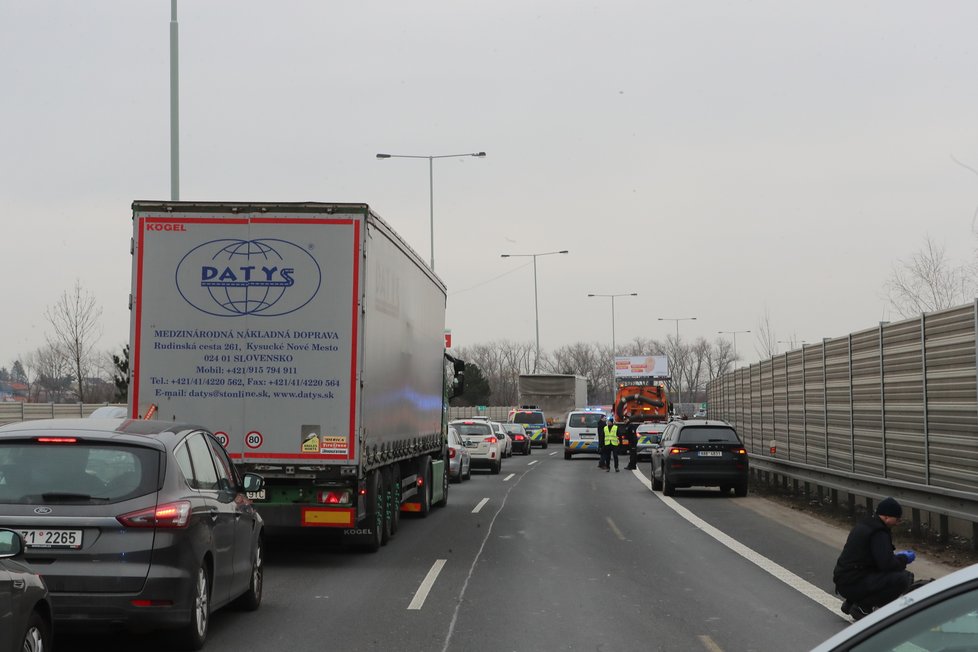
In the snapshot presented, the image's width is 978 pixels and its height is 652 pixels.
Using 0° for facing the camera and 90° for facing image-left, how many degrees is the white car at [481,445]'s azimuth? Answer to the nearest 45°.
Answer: approximately 180°

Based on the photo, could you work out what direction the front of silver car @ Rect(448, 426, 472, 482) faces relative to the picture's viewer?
facing away from the viewer

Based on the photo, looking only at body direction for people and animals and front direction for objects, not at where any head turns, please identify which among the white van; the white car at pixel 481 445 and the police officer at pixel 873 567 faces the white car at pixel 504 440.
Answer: the white car at pixel 481 445

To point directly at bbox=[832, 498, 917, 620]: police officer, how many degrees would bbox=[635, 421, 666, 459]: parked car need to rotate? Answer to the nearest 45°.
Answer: approximately 180°

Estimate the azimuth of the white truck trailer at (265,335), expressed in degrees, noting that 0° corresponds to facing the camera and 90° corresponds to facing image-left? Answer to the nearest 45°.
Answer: approximately 180°

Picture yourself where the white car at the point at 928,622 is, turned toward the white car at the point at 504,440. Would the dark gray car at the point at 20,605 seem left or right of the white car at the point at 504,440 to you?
left

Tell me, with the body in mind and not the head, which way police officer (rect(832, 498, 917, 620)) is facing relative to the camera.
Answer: to the viewer's right

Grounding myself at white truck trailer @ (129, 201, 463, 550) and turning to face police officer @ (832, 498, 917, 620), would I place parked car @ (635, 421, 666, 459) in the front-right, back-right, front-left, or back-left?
back-left

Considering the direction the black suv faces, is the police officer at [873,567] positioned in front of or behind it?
behind

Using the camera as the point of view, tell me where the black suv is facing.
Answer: facing away from the viewer

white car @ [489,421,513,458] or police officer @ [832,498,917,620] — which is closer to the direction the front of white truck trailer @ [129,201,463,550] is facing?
the white car

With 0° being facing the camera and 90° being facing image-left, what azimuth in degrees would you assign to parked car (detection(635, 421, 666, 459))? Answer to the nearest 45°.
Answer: approximately 180°

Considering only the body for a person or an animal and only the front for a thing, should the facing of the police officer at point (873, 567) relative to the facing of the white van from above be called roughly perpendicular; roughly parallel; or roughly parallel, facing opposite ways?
roughly perpendicular

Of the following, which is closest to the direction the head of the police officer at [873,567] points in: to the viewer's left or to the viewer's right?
to the viewer's right
